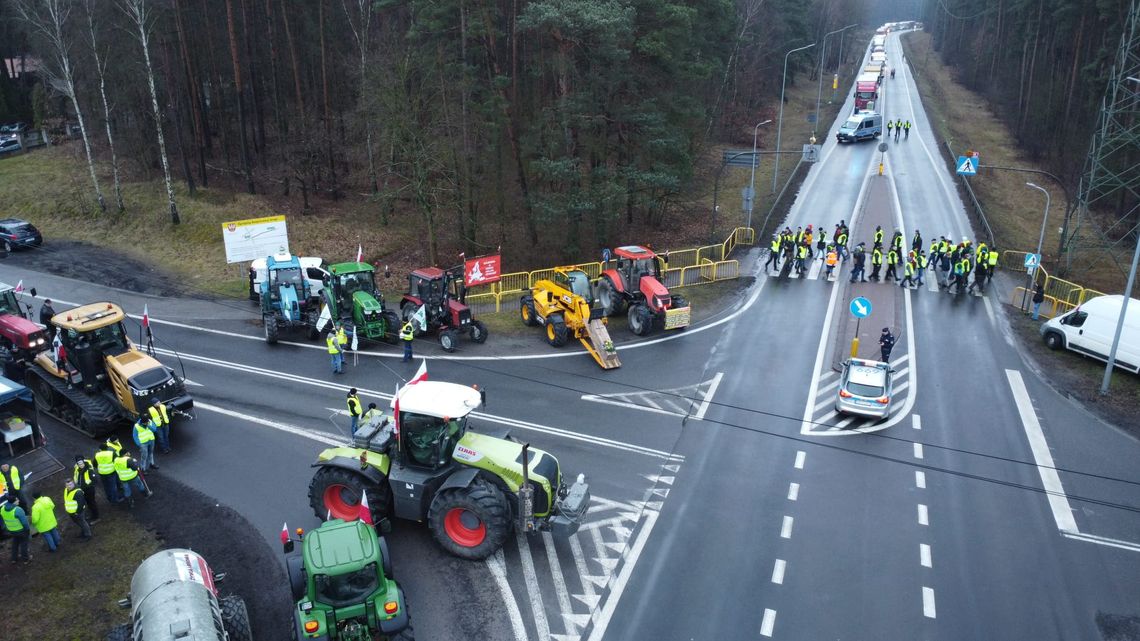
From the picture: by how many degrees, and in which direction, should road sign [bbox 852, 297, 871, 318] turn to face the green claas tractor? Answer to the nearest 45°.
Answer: approximately 45° to its right

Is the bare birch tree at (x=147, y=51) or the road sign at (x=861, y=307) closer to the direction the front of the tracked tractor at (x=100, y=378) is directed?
the road sign

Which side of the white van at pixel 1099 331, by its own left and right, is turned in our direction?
left

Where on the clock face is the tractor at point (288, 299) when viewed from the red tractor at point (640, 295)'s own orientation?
The tractor is roughly at 4 o'clock from the red tractor.

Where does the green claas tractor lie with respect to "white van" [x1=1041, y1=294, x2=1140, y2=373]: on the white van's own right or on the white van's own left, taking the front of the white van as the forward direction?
on the white van's own left

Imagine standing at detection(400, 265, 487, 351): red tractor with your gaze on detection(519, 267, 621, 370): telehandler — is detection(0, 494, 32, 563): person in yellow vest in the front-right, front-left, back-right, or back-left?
back-right

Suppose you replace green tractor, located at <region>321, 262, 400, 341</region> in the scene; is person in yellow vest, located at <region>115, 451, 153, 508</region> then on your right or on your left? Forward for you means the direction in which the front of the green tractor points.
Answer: on your right

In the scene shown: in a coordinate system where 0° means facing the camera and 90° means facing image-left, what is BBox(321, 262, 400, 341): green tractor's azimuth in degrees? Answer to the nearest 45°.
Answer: approximately 315°

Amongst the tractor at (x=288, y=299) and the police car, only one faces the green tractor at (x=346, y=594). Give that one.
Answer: the tractor

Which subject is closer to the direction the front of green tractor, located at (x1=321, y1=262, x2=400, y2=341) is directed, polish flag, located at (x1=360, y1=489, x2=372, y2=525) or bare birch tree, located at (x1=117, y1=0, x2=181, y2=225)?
the polish flag

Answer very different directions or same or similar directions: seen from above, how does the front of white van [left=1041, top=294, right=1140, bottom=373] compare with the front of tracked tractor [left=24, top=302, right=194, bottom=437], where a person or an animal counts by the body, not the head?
very different directions

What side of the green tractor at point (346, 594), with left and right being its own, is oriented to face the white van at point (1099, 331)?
right
